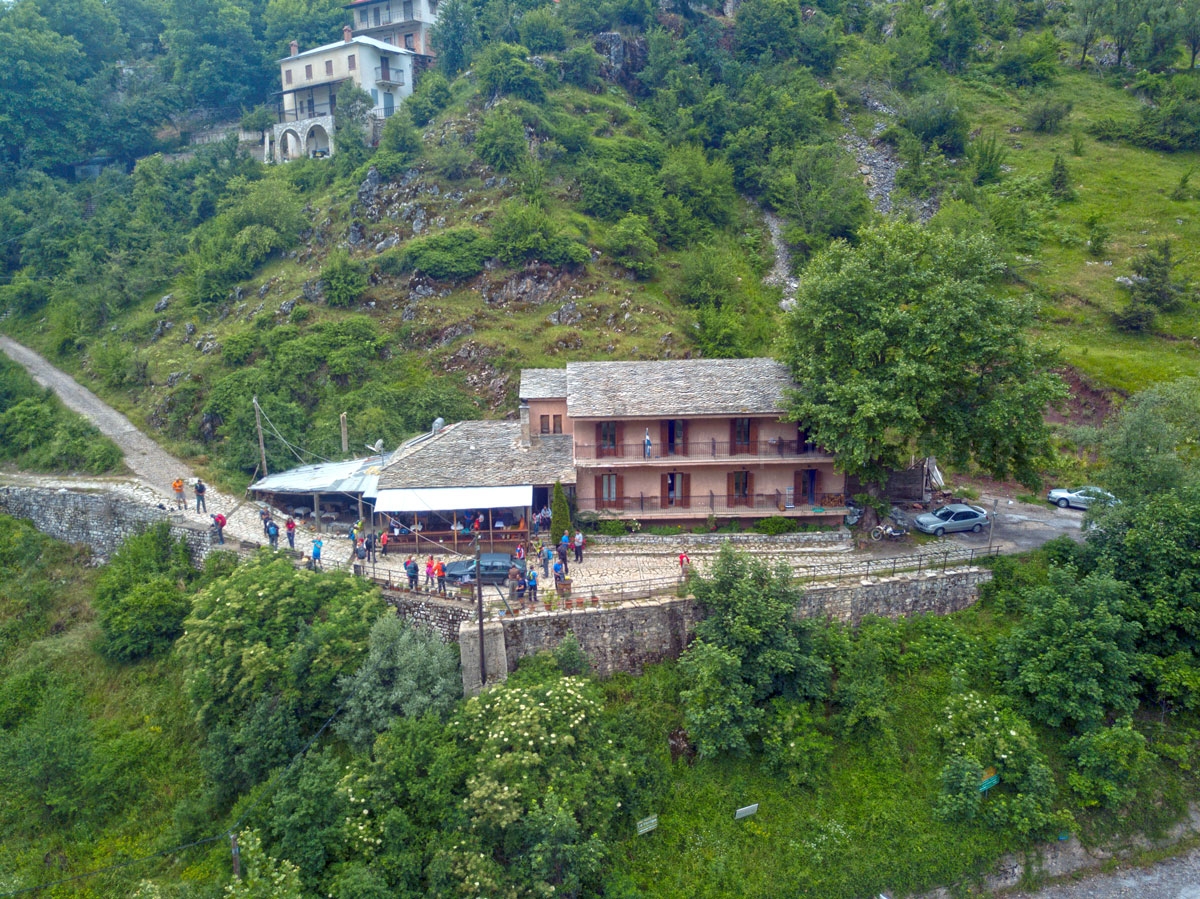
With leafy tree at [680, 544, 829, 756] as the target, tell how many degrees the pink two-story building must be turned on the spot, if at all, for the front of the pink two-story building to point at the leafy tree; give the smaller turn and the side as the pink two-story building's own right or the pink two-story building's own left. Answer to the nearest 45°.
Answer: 0° — it already faces it

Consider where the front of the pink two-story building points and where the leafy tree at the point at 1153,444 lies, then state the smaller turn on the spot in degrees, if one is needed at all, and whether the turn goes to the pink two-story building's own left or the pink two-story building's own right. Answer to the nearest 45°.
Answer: approximately 90° to the pink two-story building's own left

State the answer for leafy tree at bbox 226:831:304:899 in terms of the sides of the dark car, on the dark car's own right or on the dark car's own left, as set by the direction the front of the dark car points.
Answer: on the dark car's own left

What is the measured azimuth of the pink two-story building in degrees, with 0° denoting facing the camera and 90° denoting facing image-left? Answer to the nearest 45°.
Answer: approximately 0°

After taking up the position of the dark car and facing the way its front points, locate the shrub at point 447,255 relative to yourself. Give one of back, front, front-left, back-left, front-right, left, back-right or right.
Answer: right

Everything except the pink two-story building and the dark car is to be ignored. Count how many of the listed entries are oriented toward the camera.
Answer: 1

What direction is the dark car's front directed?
to the viewer's left

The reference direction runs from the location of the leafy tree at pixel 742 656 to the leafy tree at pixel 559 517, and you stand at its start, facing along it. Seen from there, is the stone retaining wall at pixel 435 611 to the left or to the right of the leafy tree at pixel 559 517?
left

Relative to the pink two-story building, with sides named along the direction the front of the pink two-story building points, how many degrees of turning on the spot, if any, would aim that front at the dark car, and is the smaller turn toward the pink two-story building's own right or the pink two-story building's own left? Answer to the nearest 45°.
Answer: approximately 45° to the pink two-story building's own right

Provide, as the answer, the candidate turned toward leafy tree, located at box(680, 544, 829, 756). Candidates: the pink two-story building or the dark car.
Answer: the pink two-story building

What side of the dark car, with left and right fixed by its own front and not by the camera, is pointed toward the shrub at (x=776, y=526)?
back

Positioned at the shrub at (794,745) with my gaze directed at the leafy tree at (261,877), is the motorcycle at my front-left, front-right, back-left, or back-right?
back-right

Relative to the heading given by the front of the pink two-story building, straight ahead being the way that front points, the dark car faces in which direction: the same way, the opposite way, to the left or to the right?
to the right

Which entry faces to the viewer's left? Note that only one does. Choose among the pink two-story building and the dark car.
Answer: the dark car

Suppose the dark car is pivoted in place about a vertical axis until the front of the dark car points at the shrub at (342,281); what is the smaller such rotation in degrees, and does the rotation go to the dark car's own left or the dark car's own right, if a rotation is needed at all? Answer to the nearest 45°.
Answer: approximately 90° to the dark car's own right

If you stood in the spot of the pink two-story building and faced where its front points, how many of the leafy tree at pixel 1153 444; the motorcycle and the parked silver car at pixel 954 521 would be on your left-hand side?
3
